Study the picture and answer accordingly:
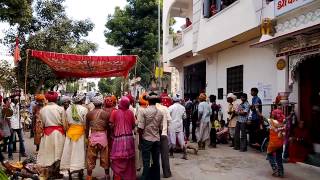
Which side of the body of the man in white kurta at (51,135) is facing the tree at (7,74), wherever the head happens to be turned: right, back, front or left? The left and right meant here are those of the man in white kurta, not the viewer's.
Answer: front

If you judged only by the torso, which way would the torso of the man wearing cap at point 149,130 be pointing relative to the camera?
away from the camera

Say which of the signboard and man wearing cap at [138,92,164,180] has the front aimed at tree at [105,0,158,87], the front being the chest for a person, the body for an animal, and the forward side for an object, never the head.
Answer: the man wearing cap

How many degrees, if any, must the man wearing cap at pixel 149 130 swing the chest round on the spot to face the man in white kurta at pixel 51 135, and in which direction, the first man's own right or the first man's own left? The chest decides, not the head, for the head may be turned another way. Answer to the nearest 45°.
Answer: approximately 90° to the first man's own left

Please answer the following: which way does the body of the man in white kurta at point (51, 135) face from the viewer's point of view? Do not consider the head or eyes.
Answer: away from the camera

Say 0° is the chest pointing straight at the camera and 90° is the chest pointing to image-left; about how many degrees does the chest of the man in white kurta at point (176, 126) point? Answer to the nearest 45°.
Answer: approximately 180°

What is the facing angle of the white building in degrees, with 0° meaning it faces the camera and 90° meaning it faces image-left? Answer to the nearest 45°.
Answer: approximately 45°

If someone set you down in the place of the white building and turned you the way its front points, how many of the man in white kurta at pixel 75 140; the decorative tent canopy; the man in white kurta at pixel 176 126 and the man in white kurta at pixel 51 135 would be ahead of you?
4

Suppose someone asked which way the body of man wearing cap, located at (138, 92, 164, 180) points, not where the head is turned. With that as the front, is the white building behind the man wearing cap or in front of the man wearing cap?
in front
